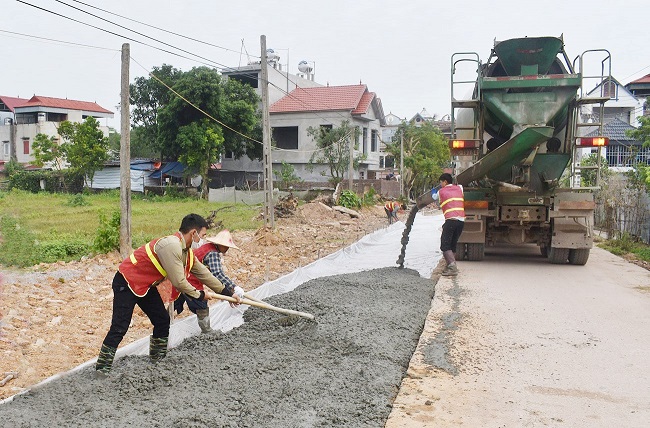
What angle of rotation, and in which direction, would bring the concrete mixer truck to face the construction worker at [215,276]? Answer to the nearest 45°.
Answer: approximately 135° to its left

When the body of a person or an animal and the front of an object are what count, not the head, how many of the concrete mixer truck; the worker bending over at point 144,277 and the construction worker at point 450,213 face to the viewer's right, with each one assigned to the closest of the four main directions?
1

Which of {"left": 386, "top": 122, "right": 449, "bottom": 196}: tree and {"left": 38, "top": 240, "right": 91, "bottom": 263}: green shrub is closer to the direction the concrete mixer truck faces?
the tree

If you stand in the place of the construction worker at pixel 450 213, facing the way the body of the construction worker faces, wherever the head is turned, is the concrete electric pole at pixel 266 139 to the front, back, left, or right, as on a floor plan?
front

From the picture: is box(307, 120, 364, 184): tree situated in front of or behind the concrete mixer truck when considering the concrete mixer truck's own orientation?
in front

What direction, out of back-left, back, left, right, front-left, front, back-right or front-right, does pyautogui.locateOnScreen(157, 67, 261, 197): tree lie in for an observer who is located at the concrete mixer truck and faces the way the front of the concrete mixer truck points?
front-left

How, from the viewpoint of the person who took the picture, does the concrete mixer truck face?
facing away from the viewer

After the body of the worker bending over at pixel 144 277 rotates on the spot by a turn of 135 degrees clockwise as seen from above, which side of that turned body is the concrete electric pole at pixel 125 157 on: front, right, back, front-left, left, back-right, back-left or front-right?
back-right

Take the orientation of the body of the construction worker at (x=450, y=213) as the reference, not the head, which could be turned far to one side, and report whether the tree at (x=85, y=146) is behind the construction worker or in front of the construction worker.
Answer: in front

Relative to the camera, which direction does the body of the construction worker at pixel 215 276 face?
to the viewer's right

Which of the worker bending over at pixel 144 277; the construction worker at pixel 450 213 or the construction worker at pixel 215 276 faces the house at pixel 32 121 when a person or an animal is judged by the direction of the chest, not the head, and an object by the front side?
the construction worker at pixel 450 213

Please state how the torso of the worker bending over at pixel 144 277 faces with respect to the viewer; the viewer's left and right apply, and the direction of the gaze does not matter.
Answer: facing to the right of the viewer

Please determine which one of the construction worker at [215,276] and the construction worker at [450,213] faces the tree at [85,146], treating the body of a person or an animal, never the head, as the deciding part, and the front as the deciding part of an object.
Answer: the construction worker at [450,213]

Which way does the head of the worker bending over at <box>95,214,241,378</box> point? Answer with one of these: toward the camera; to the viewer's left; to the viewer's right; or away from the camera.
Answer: to the viewer's right
